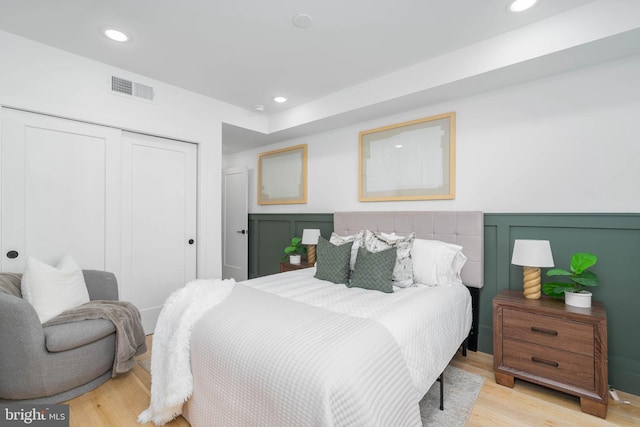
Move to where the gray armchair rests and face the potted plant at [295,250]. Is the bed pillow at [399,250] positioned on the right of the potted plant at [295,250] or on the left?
right

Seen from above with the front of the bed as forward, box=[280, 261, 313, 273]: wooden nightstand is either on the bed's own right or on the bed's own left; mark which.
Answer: on the bed's own right

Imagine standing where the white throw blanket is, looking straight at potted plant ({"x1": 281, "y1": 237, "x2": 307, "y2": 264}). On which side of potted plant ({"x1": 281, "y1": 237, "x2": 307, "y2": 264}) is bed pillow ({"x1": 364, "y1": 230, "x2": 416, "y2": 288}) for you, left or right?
right

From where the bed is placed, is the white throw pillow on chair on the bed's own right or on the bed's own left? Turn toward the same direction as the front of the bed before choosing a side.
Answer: on the bed's own right

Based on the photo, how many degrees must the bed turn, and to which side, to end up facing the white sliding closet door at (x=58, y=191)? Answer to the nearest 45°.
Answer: approximately 90° to its right

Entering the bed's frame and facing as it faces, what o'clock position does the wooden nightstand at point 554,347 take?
The wooden nightstand is roughly at 7 o'clock from the bed.

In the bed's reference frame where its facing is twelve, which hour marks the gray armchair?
The gray armchair is roughly at 2 o'clock from the bed.

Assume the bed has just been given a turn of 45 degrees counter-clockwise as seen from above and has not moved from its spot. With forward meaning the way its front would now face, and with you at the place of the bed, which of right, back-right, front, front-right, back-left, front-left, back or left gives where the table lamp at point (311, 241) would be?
back

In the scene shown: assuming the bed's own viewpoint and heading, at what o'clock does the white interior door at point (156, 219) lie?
The white interior door is roughly at 3 o'clock from the bed.

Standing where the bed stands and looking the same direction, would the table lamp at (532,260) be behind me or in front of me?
behind

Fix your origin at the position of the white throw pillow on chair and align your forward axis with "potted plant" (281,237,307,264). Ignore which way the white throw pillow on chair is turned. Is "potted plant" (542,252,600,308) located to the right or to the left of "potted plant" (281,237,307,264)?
right

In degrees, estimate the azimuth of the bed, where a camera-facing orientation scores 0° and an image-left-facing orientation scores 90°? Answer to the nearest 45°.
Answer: approximately 45°
